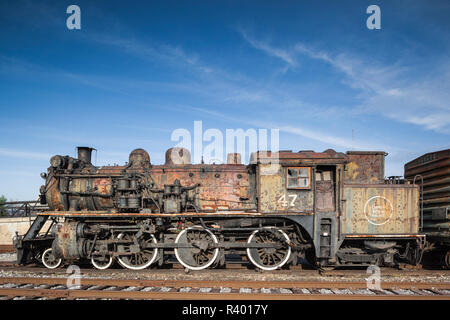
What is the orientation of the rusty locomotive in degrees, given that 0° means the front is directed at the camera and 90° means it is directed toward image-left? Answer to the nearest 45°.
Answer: approximately 90°

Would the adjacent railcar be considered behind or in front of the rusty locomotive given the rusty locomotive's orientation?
behind
